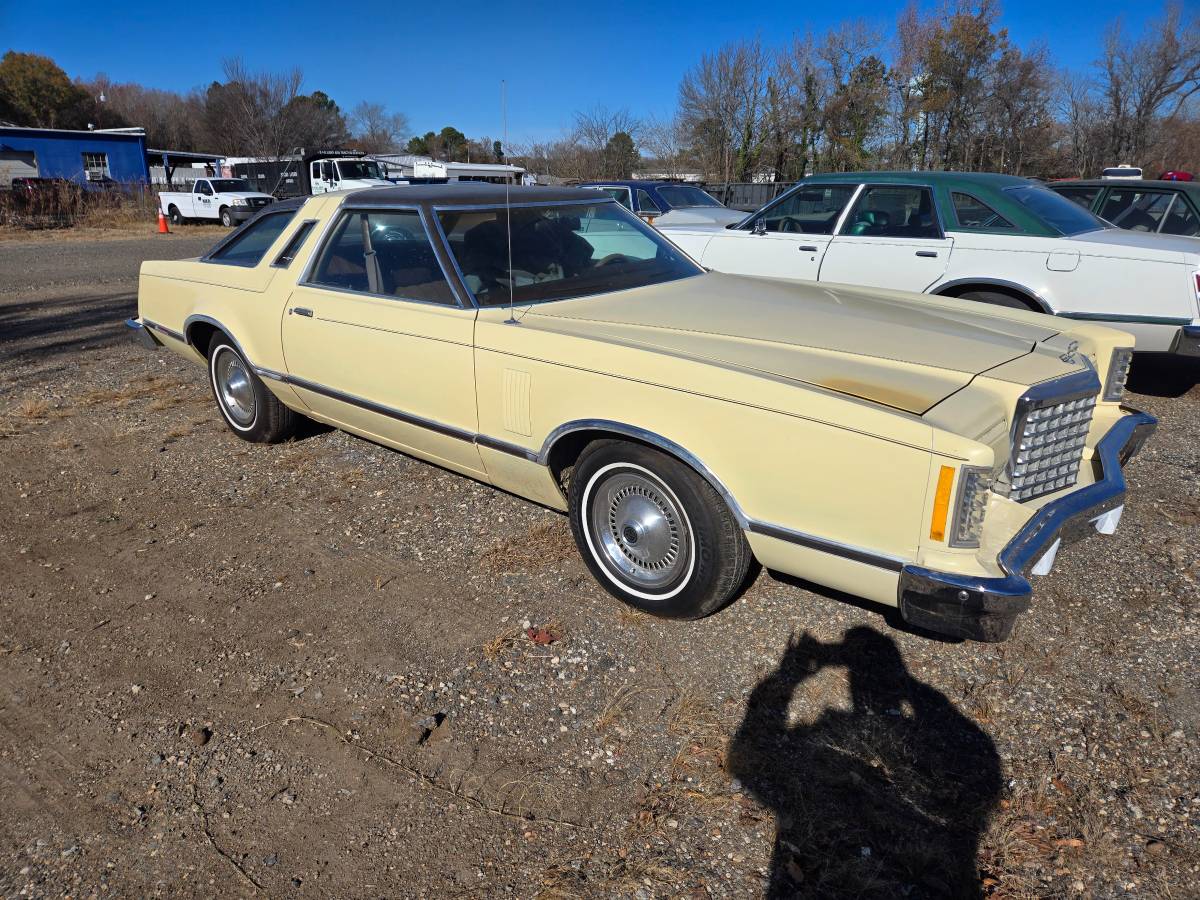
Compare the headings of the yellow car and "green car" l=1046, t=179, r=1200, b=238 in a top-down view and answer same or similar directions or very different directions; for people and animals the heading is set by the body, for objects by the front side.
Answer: very different directions

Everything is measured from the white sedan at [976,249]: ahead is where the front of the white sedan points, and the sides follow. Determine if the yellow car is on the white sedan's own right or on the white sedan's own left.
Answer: on the white sedan's own left

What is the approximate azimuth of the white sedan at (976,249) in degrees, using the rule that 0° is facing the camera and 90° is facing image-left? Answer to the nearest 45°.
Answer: approximately 135°

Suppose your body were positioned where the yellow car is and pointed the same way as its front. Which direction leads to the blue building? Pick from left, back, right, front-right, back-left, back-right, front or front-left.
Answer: back

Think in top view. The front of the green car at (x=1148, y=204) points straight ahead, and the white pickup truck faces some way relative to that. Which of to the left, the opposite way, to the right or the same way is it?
the opposite way

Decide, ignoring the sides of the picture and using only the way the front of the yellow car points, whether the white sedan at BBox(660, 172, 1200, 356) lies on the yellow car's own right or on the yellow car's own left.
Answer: on the yellow car's own left

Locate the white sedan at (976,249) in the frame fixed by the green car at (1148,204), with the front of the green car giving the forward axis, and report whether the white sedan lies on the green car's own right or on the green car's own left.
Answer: on the green car's own left

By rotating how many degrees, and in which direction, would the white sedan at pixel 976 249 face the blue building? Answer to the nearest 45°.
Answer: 0° — it already faces it

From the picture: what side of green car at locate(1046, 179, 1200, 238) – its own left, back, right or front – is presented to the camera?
left

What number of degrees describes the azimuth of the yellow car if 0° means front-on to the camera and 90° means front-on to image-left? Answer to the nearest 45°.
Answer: approximately 315°

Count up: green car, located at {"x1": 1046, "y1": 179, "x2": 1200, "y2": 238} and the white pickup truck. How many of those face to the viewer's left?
1

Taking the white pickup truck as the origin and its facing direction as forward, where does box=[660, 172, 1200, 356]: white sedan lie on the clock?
The white sedan is roughly at 1 o'clock from the white pickup truck.

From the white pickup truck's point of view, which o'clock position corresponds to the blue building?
The blue building is roughly at 7 o'clock from the white pickup truck.

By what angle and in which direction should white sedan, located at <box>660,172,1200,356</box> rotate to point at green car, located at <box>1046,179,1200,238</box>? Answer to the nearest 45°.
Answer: approximately 90° to its right

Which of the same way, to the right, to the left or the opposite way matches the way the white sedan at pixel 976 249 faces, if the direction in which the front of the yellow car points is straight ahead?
the opposite way
